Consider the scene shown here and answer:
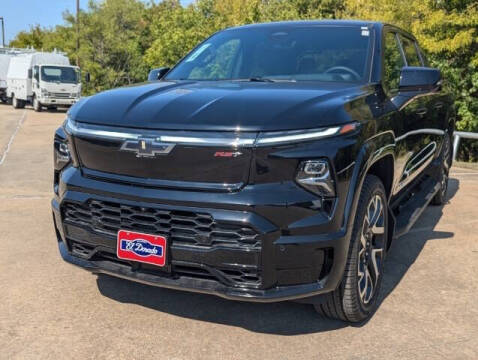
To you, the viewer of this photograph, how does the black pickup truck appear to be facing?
facing the viewer and to the left of the viewer

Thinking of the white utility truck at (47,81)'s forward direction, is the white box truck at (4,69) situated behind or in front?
behind
